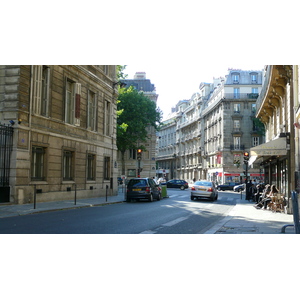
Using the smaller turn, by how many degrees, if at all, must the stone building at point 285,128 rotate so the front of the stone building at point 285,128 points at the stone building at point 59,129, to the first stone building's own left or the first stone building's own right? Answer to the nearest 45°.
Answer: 0° — it already faces it

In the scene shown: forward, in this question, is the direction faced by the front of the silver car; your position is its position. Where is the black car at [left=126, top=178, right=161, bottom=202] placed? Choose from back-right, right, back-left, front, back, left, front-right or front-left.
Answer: back-left

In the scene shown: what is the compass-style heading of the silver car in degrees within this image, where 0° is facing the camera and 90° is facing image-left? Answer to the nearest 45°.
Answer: approximately 180°

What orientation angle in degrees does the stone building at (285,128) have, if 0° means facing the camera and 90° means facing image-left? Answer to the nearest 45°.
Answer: approximately 90°

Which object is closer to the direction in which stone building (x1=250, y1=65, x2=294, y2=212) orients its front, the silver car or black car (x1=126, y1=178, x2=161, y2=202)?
the black car

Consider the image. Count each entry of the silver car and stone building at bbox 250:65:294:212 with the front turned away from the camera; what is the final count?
1

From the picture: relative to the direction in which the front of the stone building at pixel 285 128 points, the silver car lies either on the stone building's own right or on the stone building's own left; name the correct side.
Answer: on the stone building's own right

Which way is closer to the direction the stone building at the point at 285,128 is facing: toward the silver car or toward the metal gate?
the metal gate

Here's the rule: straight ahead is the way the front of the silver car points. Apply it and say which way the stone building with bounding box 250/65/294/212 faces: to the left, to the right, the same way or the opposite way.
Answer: to the left

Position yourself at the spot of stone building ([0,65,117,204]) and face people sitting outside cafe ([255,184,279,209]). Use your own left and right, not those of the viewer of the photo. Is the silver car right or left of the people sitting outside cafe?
left

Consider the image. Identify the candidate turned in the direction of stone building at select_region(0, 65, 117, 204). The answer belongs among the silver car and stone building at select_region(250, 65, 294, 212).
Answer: stone building at select_region(250, 65, 294, 212)
